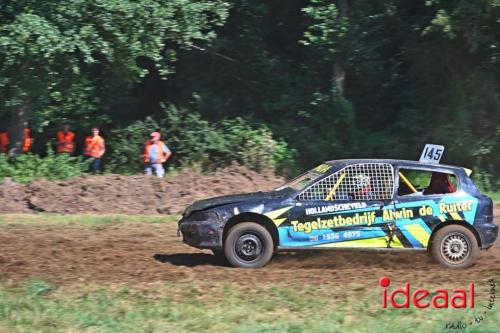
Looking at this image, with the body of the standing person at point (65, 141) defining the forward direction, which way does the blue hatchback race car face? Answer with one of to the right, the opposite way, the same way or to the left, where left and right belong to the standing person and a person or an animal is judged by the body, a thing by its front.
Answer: to the right

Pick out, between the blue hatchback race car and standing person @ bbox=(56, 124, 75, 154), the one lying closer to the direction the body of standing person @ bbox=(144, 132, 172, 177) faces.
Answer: the blue hatchback race car

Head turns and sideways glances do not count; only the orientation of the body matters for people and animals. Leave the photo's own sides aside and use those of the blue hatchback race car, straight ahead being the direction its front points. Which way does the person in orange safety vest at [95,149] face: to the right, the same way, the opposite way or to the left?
to the left

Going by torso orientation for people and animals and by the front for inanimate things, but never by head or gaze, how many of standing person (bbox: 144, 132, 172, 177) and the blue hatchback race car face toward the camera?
1

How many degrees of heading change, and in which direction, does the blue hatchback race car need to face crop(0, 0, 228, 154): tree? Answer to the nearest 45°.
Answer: approximately 45° to its right

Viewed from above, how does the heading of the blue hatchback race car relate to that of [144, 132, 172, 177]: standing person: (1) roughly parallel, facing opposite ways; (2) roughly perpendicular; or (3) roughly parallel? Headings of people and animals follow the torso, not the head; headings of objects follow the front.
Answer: roughly perpendicular

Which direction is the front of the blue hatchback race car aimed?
to the viewer's left

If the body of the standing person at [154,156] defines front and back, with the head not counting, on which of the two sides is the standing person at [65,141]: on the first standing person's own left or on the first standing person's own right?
on the first standing person's own right

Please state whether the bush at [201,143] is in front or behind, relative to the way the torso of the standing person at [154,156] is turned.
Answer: behind

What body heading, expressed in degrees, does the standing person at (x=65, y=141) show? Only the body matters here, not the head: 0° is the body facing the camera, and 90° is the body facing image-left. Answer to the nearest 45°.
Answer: approximately 0°

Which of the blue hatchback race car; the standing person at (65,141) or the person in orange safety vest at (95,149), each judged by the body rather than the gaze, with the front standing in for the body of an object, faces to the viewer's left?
the blue hatchback race car

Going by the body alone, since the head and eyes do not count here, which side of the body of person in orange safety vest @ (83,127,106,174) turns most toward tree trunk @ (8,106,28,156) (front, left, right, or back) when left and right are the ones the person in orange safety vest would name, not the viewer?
right
